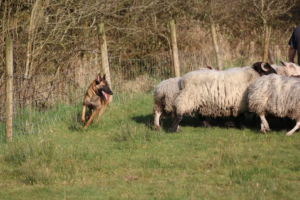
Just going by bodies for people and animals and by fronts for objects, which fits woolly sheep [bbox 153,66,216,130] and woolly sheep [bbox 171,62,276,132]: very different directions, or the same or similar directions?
same or similar directions

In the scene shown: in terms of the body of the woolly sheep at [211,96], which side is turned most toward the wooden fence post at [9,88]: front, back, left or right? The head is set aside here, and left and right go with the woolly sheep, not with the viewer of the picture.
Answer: back

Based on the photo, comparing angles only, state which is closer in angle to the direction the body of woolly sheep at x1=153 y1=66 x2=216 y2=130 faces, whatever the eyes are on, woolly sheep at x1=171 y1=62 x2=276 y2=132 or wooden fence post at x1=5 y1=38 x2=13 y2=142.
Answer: the woolly sheep

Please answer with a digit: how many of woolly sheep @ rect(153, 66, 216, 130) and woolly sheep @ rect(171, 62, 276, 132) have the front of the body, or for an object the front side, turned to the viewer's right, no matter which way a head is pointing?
2

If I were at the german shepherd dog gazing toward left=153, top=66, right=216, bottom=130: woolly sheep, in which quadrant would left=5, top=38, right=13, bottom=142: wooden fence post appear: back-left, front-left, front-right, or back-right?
back-right

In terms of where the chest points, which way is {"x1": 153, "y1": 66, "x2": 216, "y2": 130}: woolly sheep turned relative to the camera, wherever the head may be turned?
to the viewer's right

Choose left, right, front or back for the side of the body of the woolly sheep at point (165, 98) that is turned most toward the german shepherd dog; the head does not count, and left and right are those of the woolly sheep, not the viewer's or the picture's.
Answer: back

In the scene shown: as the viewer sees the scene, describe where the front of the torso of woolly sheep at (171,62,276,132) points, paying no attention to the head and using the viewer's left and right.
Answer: facing to the right of the viewer

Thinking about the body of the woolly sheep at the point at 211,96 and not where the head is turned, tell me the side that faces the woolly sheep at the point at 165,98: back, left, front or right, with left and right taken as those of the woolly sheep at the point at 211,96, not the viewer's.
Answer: back

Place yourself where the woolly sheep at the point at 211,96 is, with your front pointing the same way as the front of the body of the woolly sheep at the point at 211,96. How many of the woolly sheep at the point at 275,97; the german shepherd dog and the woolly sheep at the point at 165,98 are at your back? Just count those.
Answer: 2

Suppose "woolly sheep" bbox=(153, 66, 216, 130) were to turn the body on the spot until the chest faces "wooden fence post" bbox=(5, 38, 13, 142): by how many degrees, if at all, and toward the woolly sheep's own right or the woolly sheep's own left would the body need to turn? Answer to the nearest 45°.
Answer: approximately 135° to the woolly sheep's own right

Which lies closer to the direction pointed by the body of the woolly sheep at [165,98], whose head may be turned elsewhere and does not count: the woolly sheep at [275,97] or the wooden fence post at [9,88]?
the woolly sheep

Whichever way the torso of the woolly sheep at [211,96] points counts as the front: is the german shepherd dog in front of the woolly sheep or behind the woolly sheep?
behind
